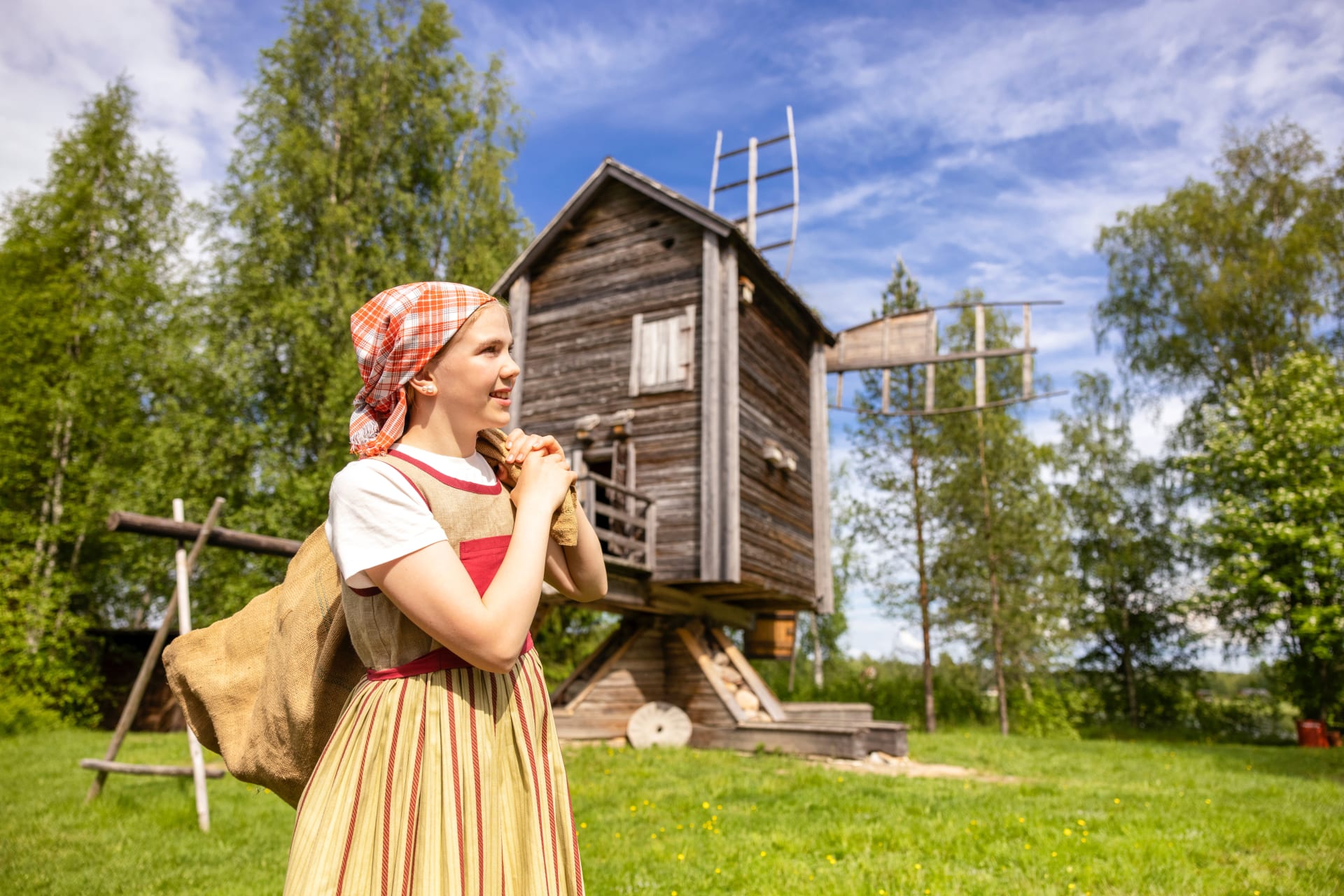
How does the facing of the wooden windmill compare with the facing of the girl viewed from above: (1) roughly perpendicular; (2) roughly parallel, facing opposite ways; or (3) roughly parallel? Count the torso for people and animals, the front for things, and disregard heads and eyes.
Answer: roughly perpendicular

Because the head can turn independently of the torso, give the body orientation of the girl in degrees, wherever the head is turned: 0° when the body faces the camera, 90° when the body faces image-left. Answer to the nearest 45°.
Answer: approximately 315°

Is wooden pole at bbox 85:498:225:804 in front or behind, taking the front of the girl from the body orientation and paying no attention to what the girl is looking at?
behind

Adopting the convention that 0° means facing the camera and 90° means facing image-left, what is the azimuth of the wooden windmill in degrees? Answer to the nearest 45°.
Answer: approximately 225°

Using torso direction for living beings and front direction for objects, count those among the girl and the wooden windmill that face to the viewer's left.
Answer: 0

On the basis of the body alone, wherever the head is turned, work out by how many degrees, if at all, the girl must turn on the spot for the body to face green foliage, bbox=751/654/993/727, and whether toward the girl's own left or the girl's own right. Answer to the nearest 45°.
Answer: approximately 90° to the girl's own left

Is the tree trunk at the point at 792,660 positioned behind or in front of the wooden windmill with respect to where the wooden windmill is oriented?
behind

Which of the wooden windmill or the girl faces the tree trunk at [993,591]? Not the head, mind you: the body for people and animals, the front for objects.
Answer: the wooden windmill

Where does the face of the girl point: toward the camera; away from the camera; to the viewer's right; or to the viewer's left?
to the viewer's right

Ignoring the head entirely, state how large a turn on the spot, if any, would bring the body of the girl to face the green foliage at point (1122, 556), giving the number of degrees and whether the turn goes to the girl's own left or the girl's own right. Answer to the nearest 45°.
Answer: approximately 90° to the girl's own left

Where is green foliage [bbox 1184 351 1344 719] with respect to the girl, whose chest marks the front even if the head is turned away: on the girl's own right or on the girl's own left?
on the girl's own left

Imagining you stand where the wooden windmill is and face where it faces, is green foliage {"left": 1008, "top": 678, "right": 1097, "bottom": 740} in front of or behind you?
behind
